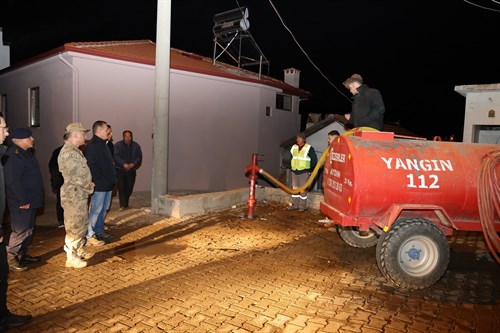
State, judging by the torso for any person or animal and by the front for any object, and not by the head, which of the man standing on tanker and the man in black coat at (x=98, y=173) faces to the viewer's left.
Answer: the man standing on tanker

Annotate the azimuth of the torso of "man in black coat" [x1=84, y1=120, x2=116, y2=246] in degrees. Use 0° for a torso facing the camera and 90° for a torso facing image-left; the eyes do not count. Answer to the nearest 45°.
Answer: approximately 270°

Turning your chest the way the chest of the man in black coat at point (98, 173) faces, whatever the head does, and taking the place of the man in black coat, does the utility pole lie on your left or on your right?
on your left

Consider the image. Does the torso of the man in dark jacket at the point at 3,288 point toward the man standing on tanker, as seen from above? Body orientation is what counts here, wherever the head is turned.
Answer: yes

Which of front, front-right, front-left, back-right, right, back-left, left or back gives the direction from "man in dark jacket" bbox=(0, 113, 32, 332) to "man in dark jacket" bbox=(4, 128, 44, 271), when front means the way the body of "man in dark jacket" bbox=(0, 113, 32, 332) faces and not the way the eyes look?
left

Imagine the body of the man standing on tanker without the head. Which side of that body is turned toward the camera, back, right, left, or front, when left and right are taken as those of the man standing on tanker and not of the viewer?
left

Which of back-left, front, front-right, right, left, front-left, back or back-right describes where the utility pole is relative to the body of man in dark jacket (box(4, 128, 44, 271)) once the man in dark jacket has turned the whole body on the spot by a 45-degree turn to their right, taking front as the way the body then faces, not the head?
left

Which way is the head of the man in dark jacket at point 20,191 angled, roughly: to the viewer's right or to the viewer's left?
to the viewer's right

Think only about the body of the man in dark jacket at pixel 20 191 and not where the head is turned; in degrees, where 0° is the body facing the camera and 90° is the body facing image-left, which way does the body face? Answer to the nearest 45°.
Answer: approximately 270°

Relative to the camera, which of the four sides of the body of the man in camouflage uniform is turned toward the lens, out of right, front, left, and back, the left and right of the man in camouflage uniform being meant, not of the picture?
right

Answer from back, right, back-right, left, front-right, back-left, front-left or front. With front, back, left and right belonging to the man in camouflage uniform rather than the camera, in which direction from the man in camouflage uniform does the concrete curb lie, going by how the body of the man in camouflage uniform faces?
front-left

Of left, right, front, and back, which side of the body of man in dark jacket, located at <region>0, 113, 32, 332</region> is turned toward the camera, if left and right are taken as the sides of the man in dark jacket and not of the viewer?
right

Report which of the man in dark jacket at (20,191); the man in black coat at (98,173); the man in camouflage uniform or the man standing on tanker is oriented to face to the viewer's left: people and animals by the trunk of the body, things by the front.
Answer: the man standing on tanker

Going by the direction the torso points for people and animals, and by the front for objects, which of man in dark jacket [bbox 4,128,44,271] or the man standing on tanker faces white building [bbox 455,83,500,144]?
the man in dark jacket

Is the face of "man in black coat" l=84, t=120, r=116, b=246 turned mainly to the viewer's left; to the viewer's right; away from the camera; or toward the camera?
to the viewer's right
